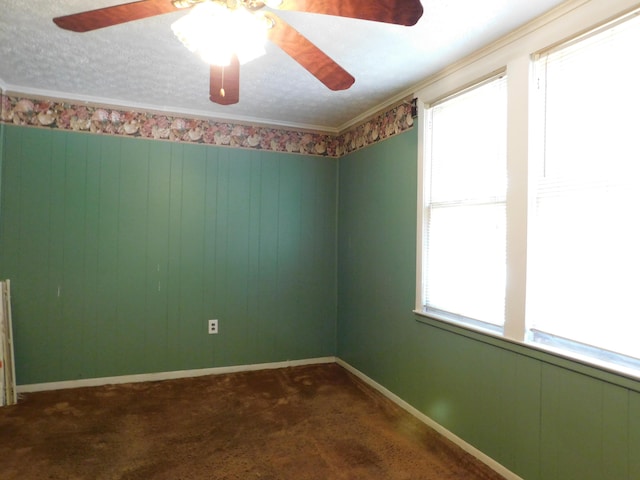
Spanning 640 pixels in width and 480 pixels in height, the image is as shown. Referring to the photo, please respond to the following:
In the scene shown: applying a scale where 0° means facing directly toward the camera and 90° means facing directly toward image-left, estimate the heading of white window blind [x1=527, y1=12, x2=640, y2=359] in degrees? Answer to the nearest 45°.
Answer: approximately 45°

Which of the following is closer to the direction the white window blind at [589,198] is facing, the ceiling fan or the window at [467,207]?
the ceiling fan

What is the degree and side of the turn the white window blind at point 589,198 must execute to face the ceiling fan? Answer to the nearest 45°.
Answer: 0° — it already faces it
